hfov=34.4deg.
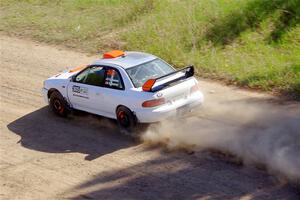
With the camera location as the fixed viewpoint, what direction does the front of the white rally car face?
facing away from the viewer and to the left of the viewer
